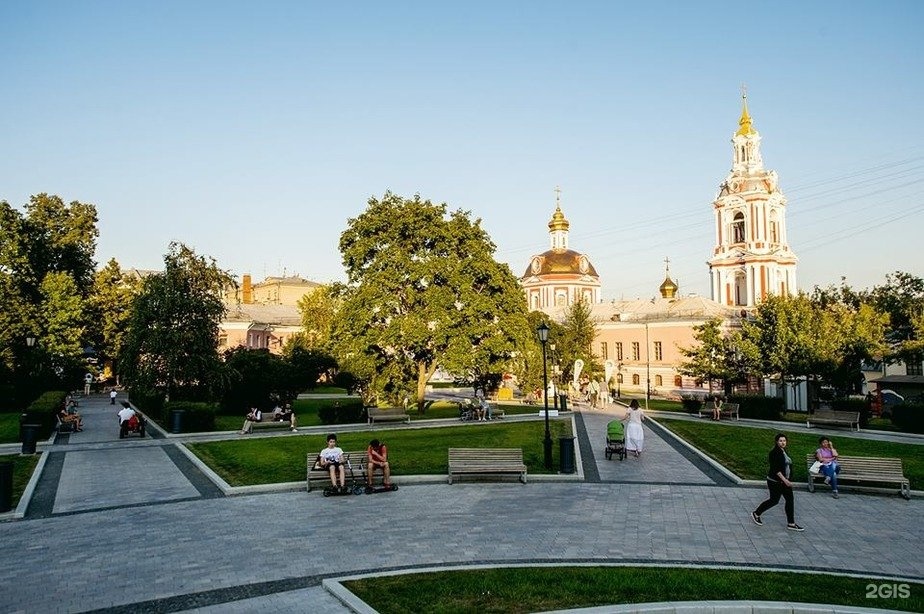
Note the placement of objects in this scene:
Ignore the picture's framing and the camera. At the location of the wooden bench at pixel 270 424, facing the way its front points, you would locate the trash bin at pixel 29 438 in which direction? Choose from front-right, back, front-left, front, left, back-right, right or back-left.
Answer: front-right

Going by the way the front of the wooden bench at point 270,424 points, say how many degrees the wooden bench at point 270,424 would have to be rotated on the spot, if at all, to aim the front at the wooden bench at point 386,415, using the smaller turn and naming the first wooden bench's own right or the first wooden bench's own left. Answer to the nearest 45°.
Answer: approximately 90° to the first wooden bench's own left

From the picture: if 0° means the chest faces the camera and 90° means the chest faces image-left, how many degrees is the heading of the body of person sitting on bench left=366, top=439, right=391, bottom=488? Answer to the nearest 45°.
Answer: approximately 0°

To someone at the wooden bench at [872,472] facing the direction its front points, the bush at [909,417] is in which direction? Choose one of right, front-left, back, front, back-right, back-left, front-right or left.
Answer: back

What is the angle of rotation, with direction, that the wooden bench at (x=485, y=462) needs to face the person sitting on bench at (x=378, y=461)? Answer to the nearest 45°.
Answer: approximately 90° to its right

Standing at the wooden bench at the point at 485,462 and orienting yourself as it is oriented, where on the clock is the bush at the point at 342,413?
The bush is roughly at 5 o'clock from the wooden bench.

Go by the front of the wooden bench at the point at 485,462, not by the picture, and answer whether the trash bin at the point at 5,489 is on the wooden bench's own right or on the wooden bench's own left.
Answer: on the wooden bench's own right
